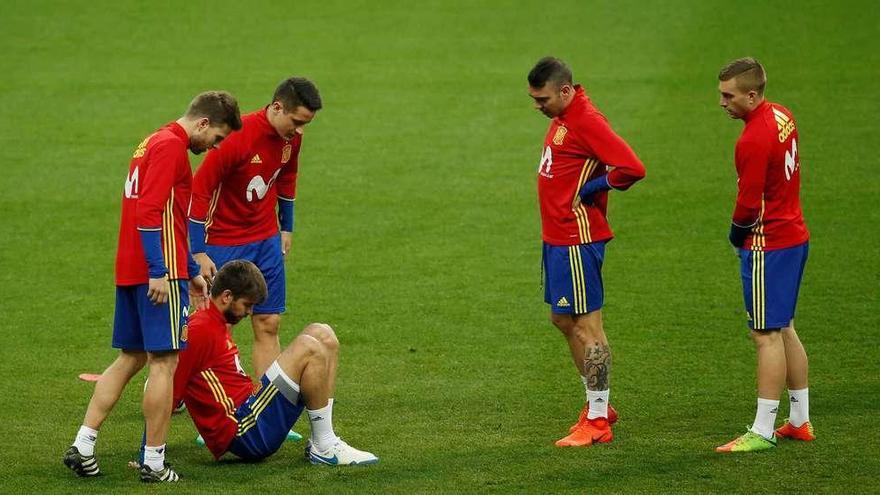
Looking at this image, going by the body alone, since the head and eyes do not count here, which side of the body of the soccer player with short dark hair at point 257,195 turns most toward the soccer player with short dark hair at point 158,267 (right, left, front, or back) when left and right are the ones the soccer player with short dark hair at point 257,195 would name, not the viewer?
right

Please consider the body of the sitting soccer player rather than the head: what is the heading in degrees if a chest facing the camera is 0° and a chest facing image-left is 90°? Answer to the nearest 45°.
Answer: approximately 270°

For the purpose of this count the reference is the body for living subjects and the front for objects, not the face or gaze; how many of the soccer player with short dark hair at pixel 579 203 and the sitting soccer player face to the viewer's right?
1

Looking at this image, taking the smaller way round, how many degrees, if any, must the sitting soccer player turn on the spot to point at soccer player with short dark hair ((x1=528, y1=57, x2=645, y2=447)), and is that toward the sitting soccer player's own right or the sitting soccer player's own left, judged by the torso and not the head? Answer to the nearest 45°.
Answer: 0° — they already face them
